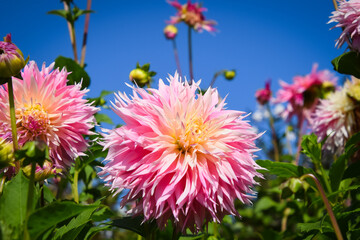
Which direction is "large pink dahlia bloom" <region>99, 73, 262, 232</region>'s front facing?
toward the camera

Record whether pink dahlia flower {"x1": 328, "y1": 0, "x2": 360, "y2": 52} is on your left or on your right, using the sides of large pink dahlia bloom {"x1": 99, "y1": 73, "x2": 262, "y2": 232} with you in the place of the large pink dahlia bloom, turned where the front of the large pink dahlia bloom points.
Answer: on your left

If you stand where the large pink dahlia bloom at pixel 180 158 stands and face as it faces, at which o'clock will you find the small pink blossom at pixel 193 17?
The small pink blossom is roughly at 6 o'clock from the large pink dahlia bloom.

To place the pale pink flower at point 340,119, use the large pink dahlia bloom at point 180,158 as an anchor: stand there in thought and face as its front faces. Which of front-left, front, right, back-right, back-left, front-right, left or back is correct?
back-left

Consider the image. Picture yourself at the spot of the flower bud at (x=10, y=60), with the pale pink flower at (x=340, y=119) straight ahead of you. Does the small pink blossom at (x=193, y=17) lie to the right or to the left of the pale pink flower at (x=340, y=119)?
left

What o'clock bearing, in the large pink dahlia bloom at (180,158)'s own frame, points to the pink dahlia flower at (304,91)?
The pink dahlia flower is roughly at 7 o'clock from the large pink dahlia bloom.
